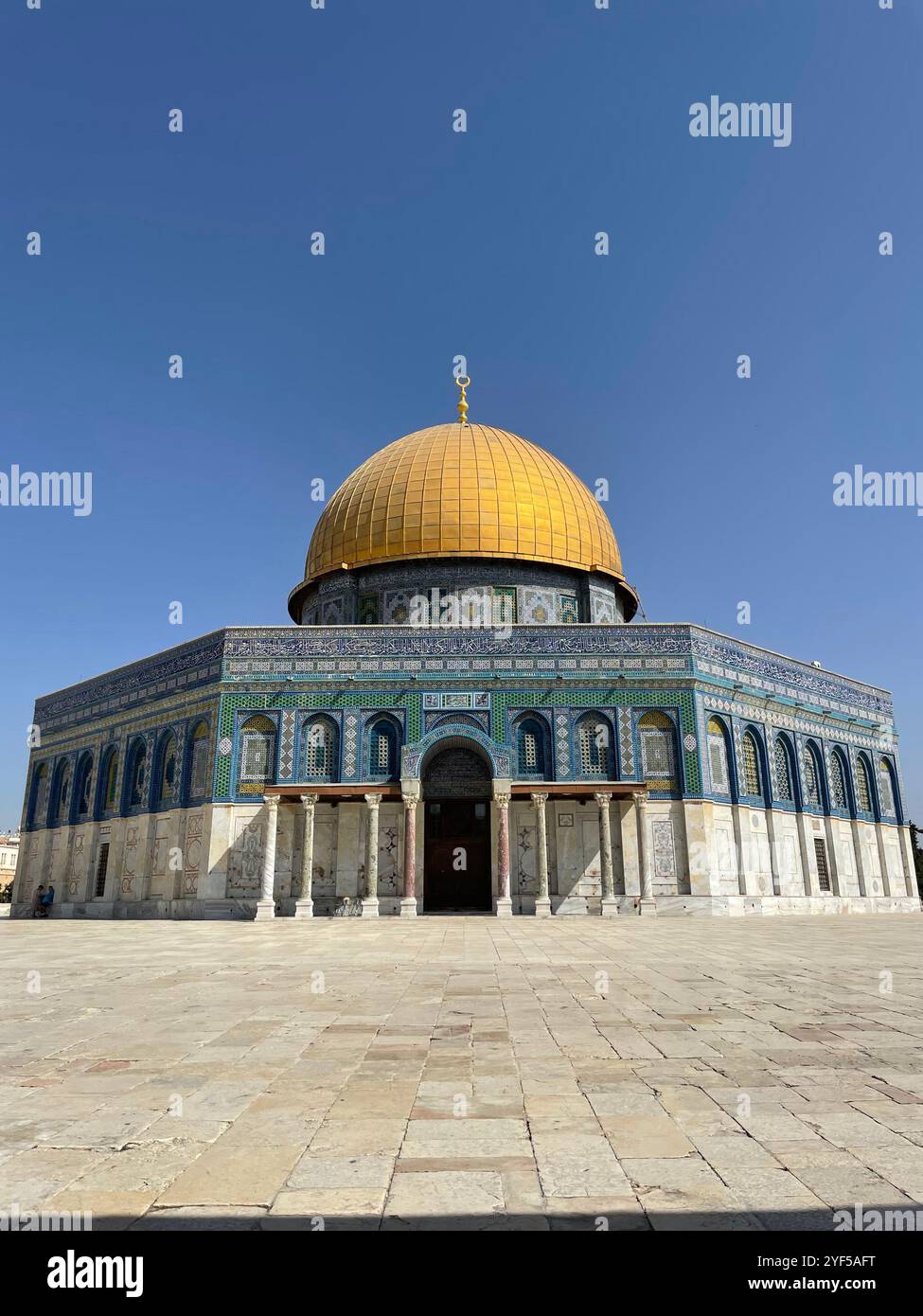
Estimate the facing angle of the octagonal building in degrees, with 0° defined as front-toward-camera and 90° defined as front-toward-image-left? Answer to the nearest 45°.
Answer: approximately 0°
